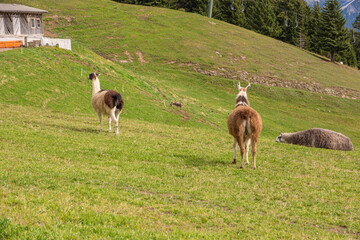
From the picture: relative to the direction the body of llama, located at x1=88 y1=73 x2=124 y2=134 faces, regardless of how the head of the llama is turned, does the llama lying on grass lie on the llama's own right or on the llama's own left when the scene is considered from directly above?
on the llama's own right

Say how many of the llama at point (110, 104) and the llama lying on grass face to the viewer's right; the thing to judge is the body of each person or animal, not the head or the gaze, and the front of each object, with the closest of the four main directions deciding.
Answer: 0

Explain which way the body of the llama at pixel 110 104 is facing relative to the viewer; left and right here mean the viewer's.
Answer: facing away from the viewer and to the left of the viewer

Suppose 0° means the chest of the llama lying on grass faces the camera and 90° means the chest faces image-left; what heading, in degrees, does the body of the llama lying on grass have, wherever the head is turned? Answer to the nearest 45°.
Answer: approximately 90°

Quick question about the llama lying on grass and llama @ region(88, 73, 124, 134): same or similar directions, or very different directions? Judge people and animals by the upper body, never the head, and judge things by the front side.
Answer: same or similar directions

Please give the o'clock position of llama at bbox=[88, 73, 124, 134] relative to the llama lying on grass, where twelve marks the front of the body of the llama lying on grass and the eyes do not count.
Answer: The llama is roughly at 1 o'clock from the llama lying on grass.
